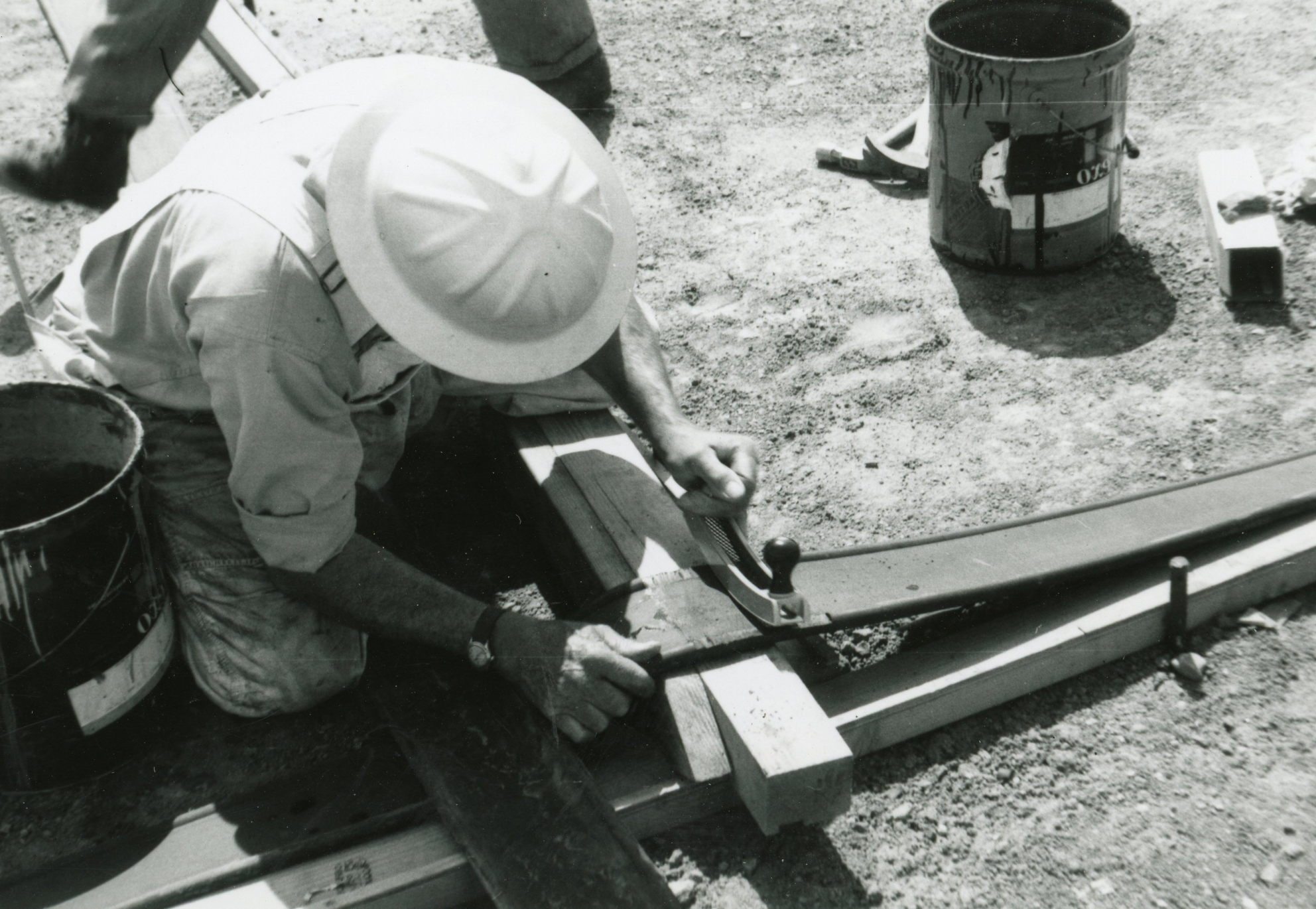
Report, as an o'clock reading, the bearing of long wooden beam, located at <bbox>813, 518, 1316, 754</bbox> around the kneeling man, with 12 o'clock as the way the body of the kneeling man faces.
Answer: The long wooden beam is roughly at 11 o'clock from the kneeling man.

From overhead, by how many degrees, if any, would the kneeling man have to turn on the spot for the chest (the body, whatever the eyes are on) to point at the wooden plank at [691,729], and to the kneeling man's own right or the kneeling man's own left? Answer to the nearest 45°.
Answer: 0° — they already face it

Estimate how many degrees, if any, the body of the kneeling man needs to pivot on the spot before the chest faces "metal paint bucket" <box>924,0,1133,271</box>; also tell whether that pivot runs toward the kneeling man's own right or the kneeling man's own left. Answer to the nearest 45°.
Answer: approximately 90° to the kneeling man's own left

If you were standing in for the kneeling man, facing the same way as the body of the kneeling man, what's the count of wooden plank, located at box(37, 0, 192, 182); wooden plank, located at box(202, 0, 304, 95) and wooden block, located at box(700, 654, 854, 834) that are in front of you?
1

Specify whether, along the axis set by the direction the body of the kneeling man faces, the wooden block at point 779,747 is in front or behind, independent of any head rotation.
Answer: in front

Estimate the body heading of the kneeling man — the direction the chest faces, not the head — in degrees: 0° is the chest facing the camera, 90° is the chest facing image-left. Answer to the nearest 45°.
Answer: approximately 315°

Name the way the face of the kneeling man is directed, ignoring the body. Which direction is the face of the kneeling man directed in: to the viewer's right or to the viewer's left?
to the viewer's right

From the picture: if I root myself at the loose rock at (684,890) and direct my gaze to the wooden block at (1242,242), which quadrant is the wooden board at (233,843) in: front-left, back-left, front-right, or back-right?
back-left
